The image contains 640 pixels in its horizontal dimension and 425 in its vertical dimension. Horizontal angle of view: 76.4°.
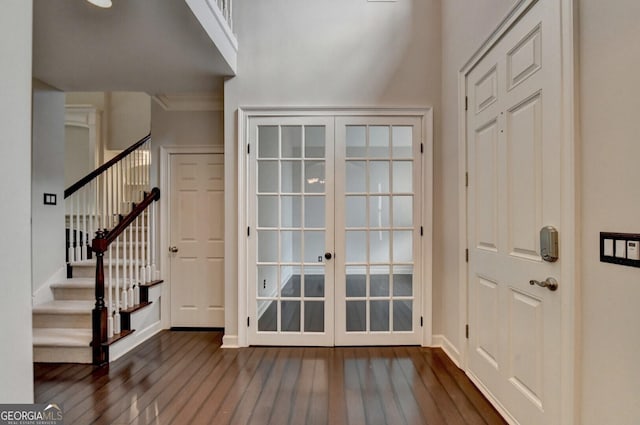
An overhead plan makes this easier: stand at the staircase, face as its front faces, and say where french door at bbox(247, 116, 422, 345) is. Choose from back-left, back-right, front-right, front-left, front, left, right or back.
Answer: left

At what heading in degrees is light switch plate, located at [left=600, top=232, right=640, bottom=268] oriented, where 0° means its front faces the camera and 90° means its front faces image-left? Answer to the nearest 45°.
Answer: approximately 45°

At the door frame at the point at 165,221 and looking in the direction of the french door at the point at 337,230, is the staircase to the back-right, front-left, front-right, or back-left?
back-right

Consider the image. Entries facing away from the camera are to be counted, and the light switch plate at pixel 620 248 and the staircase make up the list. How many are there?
0

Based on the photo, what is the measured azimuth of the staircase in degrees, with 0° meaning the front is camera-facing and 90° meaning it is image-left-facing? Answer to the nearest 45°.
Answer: approximately 45°

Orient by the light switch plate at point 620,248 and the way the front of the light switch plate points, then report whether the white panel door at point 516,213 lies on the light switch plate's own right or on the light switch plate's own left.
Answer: on the light switch plate's own right

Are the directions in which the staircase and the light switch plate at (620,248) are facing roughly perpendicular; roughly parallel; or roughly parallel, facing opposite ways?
roughly perpendicular

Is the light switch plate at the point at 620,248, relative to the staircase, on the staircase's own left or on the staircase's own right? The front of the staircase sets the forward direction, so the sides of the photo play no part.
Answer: on the staircase's own left

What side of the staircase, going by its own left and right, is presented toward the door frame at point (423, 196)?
left

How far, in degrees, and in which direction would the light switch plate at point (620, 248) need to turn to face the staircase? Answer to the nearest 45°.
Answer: approximately 45° to its right

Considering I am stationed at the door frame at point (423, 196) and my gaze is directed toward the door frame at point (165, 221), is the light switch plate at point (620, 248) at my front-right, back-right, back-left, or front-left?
back-left
